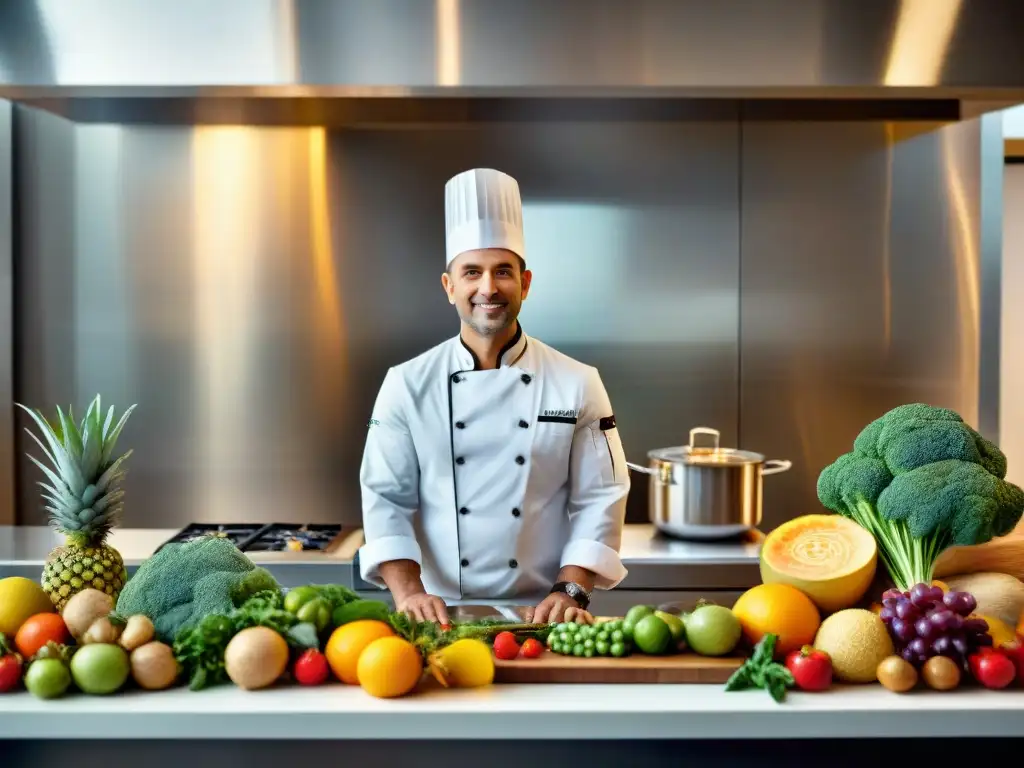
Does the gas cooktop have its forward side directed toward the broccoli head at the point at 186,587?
yes

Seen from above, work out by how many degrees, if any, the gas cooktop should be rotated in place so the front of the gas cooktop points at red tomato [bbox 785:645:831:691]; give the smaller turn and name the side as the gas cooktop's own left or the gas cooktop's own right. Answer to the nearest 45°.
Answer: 0° — it already faces it

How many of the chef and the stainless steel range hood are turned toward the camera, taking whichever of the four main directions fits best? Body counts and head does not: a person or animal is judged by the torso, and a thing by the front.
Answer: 2

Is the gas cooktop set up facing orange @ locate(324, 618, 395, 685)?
yes

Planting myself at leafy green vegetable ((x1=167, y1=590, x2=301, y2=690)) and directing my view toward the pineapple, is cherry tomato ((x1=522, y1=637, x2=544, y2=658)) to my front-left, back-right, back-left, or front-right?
back-right
